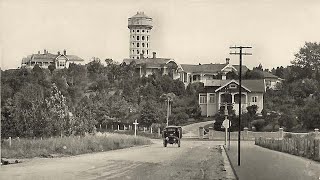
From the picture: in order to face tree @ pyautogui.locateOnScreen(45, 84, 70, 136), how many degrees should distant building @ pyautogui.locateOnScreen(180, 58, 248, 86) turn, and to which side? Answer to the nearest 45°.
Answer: approximately 90° to its right

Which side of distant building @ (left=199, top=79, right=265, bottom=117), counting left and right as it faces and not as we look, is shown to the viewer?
front

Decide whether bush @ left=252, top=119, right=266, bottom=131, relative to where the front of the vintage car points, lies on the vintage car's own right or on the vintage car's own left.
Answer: on the vintage car's own left

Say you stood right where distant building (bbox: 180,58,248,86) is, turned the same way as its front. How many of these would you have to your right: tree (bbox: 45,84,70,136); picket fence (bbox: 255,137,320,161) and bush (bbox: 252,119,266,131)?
1

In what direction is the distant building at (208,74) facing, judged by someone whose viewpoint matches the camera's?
facing the viewer
